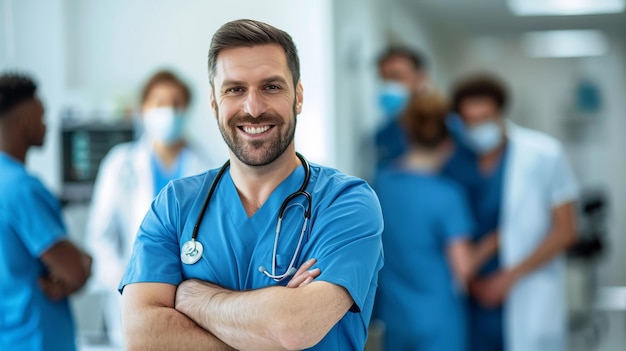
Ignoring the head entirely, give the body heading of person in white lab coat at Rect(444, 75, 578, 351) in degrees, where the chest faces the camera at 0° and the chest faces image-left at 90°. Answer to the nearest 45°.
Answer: approximately 45°

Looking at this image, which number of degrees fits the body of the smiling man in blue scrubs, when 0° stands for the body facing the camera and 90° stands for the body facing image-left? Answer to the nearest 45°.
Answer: approximately 0°

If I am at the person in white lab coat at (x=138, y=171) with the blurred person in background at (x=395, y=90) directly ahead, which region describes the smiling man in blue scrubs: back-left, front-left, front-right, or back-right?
back-right

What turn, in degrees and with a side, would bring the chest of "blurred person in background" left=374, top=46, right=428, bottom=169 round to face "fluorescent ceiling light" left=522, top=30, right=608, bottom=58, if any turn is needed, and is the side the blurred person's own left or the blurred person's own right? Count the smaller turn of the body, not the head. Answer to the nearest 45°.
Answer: approximately 135° to the blurred person's own left

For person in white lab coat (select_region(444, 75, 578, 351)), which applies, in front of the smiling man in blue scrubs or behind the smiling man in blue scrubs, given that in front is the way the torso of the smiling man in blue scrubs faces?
behind

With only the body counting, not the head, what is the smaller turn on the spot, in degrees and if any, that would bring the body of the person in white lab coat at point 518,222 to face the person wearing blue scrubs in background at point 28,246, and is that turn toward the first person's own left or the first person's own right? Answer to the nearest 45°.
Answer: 0° — they already face them
